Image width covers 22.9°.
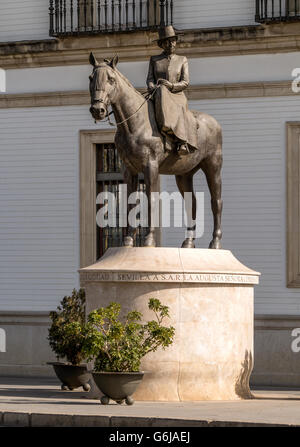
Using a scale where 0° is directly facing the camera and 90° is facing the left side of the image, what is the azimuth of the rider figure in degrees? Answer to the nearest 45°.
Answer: approximately 0°
